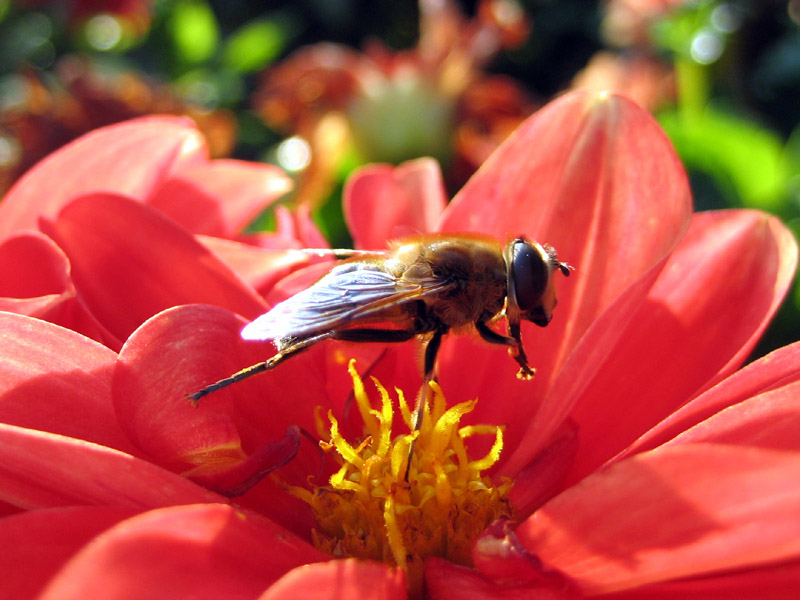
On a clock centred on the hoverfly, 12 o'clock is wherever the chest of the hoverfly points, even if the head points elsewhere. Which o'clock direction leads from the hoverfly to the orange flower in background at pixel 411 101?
The orange flower in background is roughly at 9 o'clock from the hoverfly.

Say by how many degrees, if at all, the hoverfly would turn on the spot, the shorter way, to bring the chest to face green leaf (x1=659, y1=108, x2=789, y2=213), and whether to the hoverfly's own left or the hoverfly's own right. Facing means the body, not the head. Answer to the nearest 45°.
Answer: approximately 45° to the hoverfly's own left

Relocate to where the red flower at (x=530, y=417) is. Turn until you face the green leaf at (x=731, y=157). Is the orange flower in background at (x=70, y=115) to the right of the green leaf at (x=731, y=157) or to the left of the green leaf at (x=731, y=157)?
left

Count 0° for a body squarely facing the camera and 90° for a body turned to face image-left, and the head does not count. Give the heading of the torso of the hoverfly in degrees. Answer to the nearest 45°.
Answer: approximately 270°

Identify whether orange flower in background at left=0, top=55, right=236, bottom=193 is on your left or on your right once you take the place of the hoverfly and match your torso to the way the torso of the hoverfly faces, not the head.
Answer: on your left

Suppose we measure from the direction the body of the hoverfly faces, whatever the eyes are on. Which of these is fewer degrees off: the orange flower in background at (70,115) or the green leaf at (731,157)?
the green leaf
